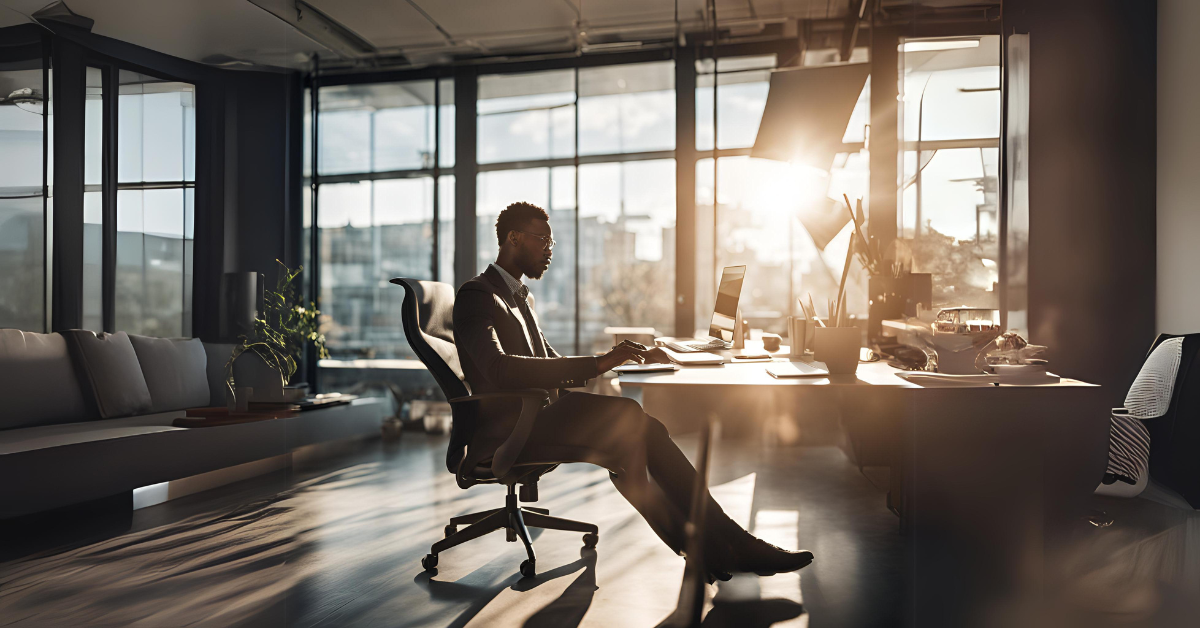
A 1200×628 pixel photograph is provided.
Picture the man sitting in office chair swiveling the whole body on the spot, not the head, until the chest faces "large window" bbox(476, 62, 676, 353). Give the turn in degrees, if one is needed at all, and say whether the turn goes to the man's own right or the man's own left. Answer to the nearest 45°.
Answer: approximately 90° to the man's own left

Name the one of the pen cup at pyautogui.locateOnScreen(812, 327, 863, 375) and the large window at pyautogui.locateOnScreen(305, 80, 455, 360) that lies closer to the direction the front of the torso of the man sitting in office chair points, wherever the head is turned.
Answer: the pen cup

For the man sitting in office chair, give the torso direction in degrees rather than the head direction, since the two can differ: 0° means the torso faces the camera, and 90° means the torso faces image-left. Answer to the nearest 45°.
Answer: approximately 270°

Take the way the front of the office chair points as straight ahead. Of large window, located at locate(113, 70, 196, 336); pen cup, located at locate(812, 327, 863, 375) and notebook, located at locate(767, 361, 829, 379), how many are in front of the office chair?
2

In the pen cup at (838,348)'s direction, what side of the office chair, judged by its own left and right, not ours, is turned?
front

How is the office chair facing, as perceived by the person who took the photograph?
facing to the right of the viewer

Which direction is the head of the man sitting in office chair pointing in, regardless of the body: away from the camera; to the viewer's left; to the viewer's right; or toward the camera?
to the viewer's right

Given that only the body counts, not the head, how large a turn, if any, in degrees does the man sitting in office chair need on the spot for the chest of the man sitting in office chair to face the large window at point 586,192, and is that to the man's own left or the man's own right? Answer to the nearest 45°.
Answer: approximately 90° to the man's own left
